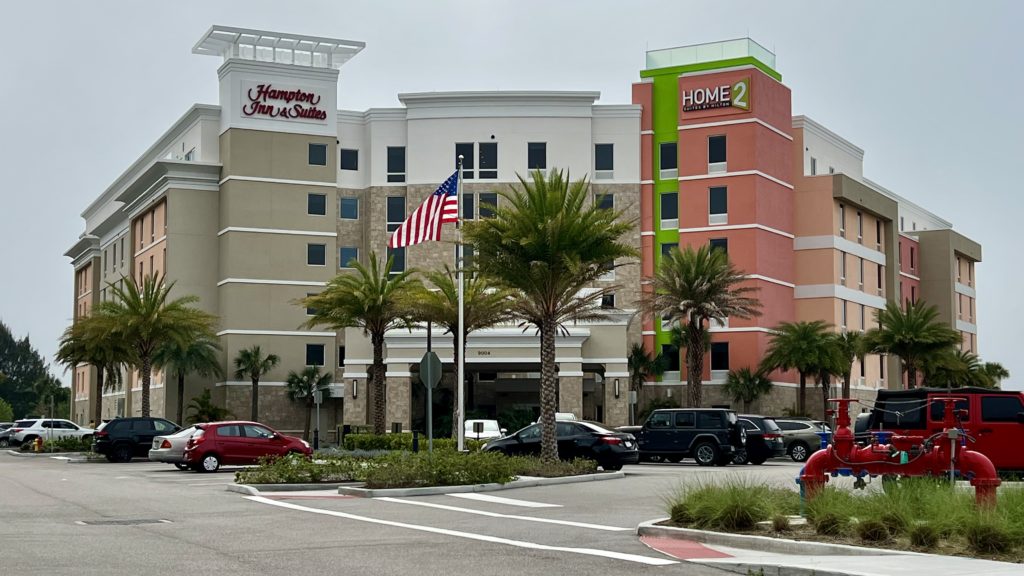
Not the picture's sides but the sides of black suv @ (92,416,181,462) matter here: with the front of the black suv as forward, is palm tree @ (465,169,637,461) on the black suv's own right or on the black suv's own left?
on the black suv's own right

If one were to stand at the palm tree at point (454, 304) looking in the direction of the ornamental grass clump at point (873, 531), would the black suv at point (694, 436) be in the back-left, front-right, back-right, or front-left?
front-left

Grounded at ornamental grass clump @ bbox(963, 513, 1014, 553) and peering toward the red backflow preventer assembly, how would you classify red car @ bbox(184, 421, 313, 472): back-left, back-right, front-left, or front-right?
front-left

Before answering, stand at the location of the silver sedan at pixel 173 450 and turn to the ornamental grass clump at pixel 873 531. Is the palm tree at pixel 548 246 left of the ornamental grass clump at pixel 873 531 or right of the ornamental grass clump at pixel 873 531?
left

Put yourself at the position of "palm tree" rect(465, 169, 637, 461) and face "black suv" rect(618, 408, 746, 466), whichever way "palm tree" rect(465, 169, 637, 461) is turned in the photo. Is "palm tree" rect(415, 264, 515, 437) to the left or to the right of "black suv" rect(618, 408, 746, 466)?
left
